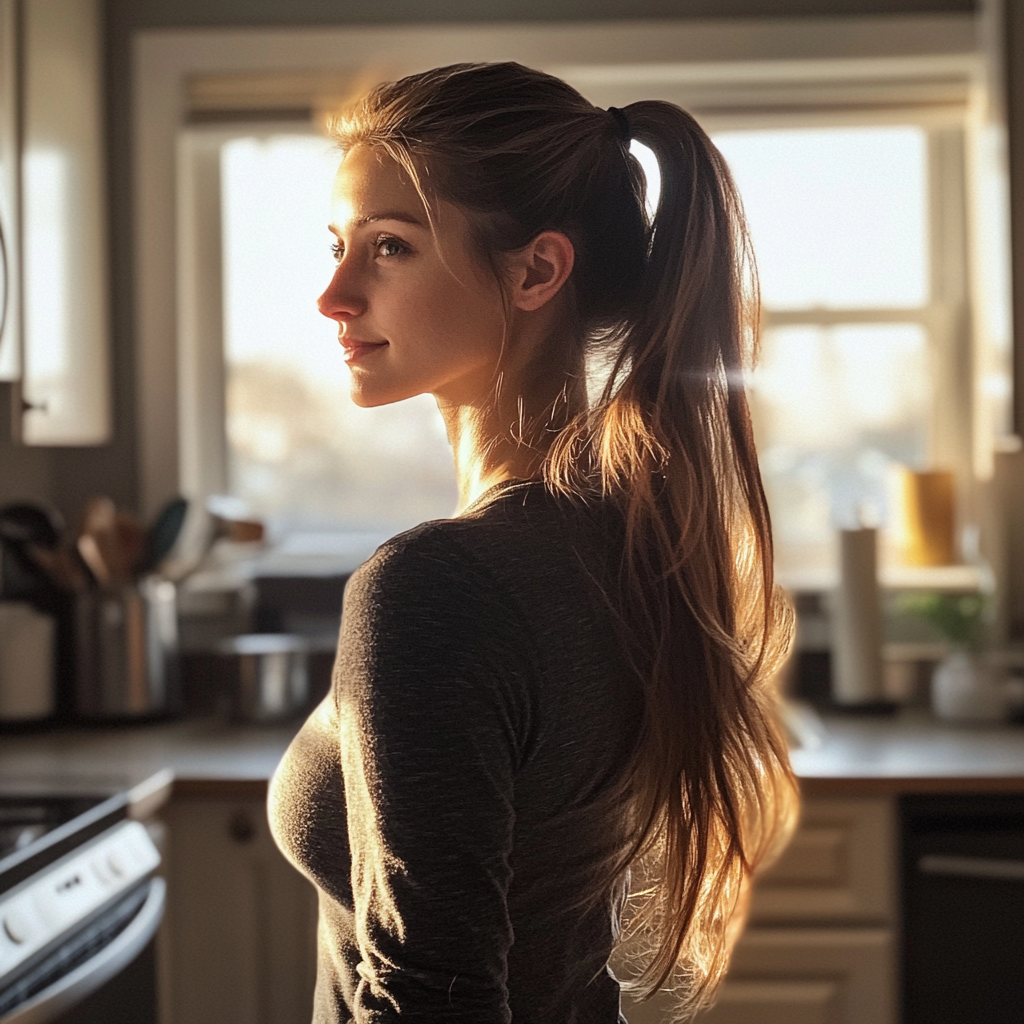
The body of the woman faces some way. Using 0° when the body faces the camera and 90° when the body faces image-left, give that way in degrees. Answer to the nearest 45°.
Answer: approximately 135°

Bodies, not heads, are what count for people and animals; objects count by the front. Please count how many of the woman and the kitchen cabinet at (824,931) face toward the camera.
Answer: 1

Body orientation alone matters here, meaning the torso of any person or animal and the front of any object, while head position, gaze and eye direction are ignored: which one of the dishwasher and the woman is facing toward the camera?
the dishwasher

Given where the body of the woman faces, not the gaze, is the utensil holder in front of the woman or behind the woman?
in front

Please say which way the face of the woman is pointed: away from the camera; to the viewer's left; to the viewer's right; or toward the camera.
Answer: to the viewer's left

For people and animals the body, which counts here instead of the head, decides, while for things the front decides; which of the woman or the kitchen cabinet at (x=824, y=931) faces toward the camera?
the kitchen cabinet

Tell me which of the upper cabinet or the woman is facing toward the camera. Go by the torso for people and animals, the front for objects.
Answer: the upper cabinet

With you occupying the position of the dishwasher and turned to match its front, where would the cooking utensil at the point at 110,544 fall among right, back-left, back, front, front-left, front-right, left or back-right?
right

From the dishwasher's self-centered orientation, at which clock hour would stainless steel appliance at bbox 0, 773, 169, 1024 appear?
The stainless steel appliance is roughly at 2 o'clock from the dishwasher.

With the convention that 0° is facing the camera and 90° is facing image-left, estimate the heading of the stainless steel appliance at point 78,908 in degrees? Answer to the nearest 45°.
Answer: approximately 315°

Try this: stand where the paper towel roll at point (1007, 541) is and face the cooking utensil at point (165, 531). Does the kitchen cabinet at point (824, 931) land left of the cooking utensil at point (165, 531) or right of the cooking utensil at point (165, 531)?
left

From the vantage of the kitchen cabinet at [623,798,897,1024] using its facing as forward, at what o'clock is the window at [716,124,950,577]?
The window is roughly at 6 o'clock from the kitchen cabinet.

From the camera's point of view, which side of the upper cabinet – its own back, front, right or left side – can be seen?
front

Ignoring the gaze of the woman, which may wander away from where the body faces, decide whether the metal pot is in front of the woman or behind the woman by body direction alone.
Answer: in front

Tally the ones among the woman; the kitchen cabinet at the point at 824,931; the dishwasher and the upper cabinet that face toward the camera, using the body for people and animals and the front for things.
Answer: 3

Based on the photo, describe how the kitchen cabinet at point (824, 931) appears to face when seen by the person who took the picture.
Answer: facing the viewer
